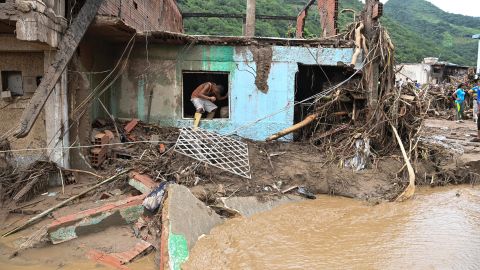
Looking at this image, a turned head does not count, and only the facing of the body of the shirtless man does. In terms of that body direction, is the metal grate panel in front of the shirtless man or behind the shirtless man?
in front

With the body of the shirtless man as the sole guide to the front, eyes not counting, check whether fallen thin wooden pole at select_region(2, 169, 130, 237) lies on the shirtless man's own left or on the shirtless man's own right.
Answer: on the shirtless man's own right

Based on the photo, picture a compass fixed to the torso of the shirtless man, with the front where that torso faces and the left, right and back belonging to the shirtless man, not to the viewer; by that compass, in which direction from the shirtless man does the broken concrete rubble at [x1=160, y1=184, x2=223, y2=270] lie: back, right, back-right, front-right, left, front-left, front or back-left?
front-right

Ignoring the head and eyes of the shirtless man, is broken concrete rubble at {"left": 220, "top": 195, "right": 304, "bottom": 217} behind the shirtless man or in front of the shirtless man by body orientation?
in front

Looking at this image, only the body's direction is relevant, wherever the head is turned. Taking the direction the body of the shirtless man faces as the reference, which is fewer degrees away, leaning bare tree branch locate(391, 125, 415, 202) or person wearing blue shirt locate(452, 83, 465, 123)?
the leaning bare tree branch

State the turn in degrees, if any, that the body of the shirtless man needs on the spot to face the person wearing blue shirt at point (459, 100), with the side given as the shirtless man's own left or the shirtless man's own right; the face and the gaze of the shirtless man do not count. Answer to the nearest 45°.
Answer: approximately 90° to the shirtless man's own left

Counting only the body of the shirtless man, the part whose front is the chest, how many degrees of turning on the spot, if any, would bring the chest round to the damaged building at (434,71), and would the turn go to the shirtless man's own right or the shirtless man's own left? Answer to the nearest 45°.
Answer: approximately 90° to the shirtless man's own left
